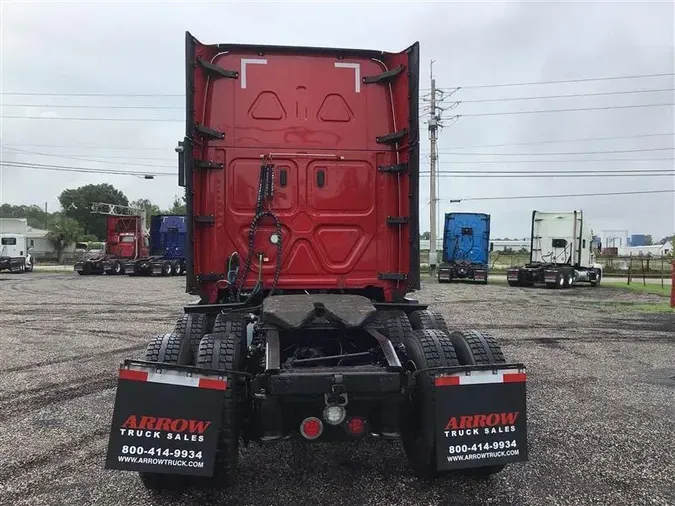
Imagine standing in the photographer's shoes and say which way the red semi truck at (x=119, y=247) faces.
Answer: facing away from the viewer and to the right of the viewer

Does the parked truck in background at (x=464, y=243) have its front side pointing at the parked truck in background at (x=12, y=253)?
no

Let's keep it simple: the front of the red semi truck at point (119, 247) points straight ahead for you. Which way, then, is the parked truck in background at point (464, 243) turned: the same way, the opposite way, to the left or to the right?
the same way

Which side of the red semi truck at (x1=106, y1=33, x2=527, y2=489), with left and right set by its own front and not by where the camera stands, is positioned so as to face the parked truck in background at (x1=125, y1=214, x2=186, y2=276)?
front

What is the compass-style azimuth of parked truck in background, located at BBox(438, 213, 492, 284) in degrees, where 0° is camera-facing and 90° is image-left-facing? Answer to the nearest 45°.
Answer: approximately 180°

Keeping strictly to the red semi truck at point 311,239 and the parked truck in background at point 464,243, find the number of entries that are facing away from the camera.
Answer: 2

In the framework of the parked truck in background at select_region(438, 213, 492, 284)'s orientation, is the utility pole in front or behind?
in front

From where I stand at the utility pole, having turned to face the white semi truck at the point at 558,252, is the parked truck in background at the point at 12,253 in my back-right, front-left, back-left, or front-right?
back-right

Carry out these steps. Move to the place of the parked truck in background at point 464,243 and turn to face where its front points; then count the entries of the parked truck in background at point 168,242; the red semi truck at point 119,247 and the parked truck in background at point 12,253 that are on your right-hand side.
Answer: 0

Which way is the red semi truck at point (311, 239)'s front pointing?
away from the camera

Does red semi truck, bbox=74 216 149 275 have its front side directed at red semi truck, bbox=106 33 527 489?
no

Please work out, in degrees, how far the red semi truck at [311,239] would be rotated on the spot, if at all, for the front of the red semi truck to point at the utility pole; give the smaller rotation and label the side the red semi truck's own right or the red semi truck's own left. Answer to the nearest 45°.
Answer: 0° — it already faces it

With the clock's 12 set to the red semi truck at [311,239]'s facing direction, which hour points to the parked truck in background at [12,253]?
The parked truck in background is roughly at 11 o'clock from the red semi truck.

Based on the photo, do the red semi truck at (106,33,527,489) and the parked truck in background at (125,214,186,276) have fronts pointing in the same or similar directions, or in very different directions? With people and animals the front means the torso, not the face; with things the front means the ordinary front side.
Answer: same or similar directions

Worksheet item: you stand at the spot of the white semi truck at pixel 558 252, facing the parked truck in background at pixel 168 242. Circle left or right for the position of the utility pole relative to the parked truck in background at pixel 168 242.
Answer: right

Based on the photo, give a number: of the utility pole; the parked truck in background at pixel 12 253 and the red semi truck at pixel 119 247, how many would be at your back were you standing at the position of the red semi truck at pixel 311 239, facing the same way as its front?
0

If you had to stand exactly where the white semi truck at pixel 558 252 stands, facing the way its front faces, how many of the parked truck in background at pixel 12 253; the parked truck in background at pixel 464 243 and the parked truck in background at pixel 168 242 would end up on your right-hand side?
0

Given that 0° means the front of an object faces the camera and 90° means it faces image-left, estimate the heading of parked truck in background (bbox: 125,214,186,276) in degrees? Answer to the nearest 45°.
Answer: approximately 225°
